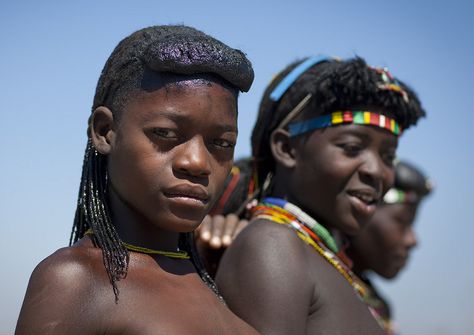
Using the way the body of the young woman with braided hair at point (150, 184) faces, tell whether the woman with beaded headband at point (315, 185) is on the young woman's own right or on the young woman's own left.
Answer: on the young woman's own left

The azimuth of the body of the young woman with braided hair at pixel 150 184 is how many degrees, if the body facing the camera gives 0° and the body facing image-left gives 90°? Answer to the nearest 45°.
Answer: approximately 315°
